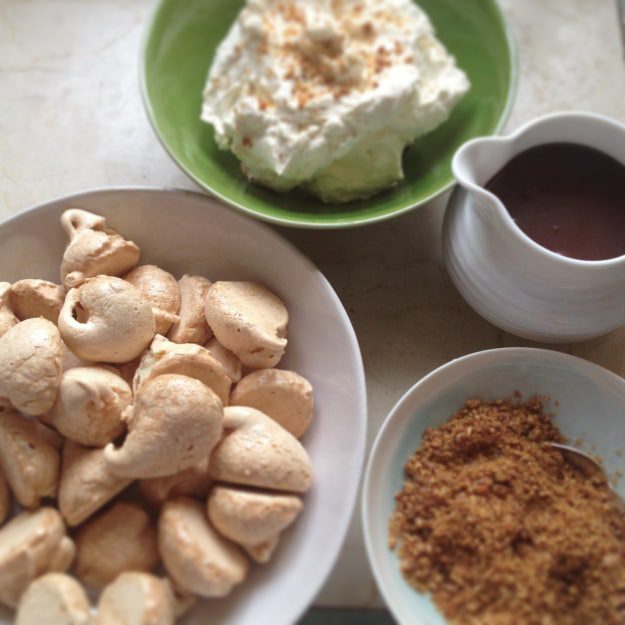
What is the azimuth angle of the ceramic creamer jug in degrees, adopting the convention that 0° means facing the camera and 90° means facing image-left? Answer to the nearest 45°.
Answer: approximately 90°
